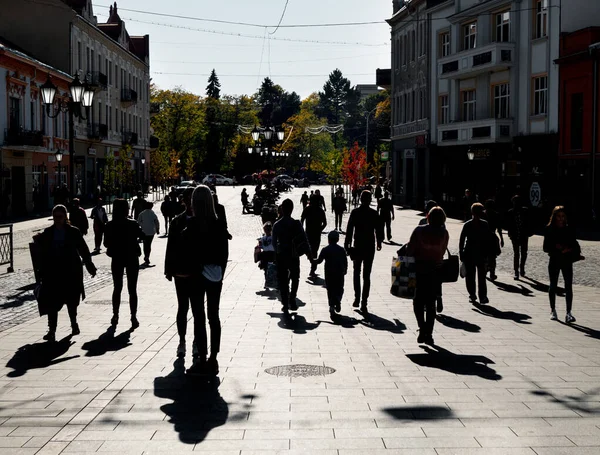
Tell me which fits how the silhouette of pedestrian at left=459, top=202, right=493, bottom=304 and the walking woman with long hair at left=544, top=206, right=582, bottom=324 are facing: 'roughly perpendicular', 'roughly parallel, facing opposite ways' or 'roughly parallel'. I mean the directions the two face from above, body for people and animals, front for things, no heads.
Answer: roughly parallel, facing opposite ways

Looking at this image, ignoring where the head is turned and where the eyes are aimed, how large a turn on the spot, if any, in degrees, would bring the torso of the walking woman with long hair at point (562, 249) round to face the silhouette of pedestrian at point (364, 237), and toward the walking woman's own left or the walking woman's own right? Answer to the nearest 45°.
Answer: approximately 90° to the walking woman's own right

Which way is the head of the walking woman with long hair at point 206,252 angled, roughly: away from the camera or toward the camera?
away from the camera

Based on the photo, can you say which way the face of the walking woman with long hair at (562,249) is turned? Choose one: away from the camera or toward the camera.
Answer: toward the camera

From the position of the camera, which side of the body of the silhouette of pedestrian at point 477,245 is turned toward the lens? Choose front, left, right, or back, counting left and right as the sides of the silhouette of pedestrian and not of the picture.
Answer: front

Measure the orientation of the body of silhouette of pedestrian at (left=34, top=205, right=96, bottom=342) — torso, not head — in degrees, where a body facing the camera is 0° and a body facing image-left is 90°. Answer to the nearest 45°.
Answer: approximately 0°

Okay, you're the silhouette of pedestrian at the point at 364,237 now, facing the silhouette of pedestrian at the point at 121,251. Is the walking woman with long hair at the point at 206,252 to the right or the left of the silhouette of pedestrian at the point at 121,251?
left

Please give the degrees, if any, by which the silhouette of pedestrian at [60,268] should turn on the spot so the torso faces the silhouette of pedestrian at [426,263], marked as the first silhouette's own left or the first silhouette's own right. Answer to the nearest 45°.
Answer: approximately 90° to the first silhouette's own left

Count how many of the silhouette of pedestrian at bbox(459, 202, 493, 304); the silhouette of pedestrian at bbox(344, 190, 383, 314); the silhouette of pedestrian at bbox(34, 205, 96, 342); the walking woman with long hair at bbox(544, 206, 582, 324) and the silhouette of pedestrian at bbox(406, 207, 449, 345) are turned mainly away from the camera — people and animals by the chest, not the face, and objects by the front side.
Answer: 3
